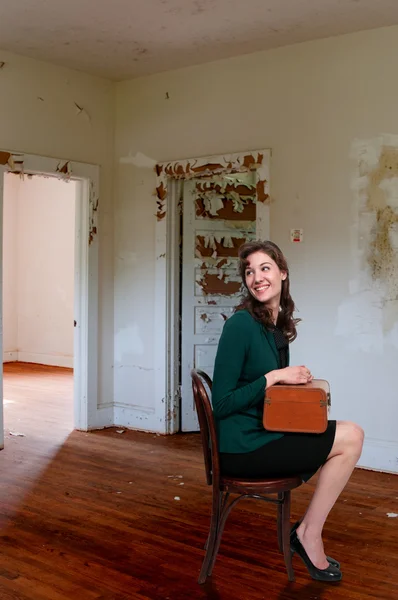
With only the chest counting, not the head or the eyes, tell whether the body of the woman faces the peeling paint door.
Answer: no

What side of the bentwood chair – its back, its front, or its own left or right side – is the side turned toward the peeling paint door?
left

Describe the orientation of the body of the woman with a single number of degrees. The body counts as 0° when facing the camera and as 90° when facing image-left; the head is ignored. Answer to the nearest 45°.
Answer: approximately 270°

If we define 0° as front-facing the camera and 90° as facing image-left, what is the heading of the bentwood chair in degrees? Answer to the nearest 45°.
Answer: approximately 270°
